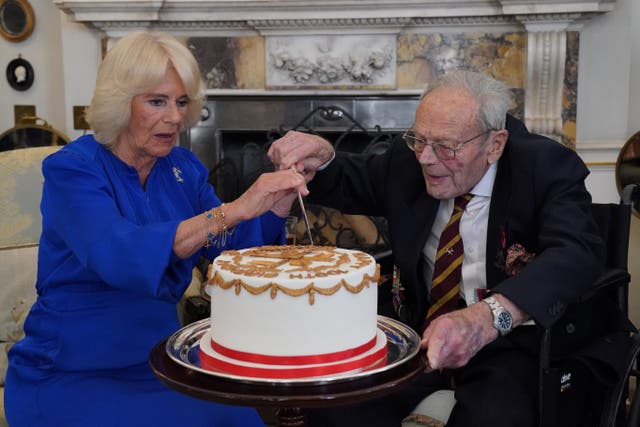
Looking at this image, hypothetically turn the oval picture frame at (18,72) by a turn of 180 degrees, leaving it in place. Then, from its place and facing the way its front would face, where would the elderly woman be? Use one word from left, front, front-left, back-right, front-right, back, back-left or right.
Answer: back

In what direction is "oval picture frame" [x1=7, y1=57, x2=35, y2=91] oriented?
toward the camera

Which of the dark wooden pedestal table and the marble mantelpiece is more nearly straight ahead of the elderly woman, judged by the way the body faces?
the dark wooden pedestal table

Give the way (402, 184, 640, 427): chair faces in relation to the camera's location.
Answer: facing the viewer and to the left of the viewer

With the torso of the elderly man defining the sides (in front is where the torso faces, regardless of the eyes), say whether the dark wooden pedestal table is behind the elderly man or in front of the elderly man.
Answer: in front

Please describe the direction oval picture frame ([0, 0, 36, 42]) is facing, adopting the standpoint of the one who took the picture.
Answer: facing the viewer

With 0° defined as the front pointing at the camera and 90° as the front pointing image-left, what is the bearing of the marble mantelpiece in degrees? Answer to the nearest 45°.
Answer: approximately 0°

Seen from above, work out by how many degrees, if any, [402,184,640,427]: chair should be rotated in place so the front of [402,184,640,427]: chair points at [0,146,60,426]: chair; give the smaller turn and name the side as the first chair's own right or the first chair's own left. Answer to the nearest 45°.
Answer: approximately 45° to the first chair's own right

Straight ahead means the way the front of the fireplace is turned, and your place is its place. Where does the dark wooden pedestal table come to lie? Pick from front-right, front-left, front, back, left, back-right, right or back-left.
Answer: front

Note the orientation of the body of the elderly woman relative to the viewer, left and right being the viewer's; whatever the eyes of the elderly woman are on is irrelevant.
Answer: facing the viewer and to the right of the viewer

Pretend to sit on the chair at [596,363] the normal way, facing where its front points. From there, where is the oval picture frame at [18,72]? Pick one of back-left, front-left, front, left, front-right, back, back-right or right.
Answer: right

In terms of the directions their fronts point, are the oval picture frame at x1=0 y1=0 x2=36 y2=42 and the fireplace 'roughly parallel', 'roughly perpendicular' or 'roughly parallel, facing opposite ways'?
roughly parallel

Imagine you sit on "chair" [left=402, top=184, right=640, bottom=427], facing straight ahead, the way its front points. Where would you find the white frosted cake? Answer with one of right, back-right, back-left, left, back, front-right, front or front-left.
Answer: front

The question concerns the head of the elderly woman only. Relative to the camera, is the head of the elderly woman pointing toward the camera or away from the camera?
toward the camera

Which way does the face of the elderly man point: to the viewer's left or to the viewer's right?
to the viewer's left

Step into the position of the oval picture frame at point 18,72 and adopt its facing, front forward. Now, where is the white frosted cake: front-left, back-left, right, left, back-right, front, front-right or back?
front

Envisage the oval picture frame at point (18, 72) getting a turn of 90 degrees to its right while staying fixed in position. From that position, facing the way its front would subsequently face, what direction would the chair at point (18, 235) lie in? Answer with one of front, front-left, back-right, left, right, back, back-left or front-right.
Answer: left

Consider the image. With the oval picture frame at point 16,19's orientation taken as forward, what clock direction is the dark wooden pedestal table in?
The dark wooden pedestal table is roughly at 12 o'clock from the oval picture frame.

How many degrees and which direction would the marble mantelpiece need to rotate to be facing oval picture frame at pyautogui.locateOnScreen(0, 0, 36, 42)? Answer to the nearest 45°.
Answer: approximately 90° to its right
